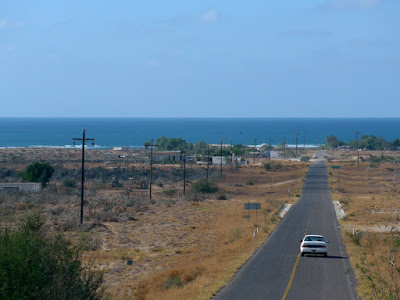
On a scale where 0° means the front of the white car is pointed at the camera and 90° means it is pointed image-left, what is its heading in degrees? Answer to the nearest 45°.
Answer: approximately 180°
